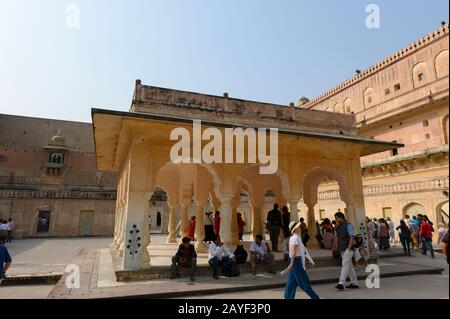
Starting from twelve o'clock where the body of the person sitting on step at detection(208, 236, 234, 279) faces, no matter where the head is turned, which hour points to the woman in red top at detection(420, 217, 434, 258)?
The woman in red top is roughly at 8 o'clock from the person sitting on step.

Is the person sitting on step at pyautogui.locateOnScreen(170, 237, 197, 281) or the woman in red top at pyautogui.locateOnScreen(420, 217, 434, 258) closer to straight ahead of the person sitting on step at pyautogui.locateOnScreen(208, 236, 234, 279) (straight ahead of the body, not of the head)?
the person sitting on step

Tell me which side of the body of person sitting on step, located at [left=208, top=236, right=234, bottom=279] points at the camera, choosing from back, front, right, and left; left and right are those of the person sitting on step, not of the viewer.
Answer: front

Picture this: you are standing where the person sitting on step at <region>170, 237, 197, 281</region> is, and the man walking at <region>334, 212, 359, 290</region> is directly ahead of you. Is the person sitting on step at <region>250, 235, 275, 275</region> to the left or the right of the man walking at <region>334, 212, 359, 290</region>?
left

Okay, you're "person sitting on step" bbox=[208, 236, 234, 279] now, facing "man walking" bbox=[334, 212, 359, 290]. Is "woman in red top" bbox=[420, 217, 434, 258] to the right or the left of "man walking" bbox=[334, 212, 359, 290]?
left

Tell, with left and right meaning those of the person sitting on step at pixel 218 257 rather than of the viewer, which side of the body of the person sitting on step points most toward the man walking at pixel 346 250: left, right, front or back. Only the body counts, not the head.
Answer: left

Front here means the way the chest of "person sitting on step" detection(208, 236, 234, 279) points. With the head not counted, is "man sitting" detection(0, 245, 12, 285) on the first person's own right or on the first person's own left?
on the first person's own right

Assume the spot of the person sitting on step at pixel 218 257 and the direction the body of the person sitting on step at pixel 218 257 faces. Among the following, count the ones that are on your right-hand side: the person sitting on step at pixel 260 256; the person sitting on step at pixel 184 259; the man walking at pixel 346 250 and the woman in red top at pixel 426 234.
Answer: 1

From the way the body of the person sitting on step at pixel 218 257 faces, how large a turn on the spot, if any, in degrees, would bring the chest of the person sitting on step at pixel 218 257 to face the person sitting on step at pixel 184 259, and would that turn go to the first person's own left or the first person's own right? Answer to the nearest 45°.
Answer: approximately 90° to the first person's own right

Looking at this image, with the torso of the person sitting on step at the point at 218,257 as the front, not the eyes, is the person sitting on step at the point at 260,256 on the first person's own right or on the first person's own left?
on the first person's own left
